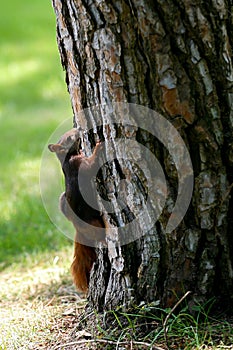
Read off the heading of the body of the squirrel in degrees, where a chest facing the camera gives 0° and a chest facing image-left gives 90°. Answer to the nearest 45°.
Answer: approximately 270°
